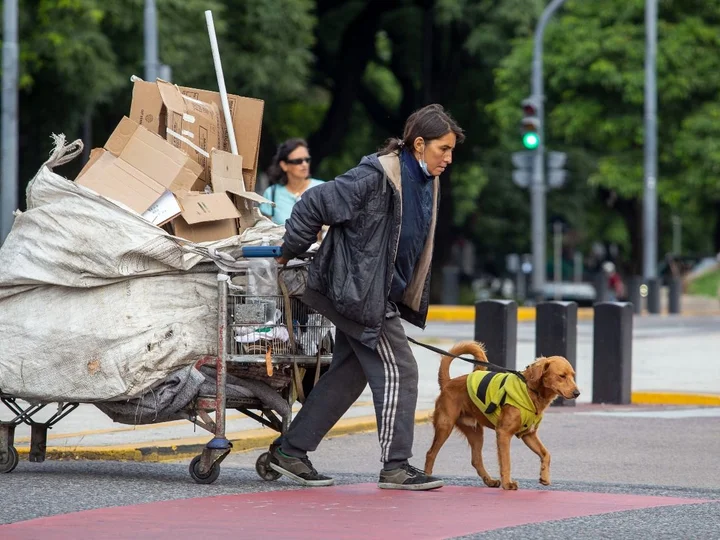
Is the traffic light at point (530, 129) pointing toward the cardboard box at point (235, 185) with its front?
yes

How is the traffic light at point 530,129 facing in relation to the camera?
toward the camera

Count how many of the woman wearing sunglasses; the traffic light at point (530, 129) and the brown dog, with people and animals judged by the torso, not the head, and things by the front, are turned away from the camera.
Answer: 0

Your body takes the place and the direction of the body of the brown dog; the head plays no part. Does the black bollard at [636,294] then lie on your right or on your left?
on your left

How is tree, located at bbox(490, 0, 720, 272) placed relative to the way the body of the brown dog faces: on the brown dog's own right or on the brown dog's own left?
on the brown dog's own left

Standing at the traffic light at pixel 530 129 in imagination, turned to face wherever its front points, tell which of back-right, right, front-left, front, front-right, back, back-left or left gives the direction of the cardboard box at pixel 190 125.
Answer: front

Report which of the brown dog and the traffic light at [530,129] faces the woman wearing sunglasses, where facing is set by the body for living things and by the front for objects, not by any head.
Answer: the traffic light

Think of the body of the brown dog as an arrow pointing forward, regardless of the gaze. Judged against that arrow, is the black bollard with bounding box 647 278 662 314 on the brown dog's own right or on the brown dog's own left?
on the brown dog's own left

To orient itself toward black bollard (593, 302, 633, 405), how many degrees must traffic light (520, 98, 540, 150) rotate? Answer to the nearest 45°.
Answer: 0° — it already faces it

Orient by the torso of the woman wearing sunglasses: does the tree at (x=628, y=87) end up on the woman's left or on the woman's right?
on the woman's left

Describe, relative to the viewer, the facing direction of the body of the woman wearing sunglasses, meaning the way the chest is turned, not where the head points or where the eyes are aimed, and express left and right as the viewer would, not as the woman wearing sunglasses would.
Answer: facing the viewer and to the right of the viewer
